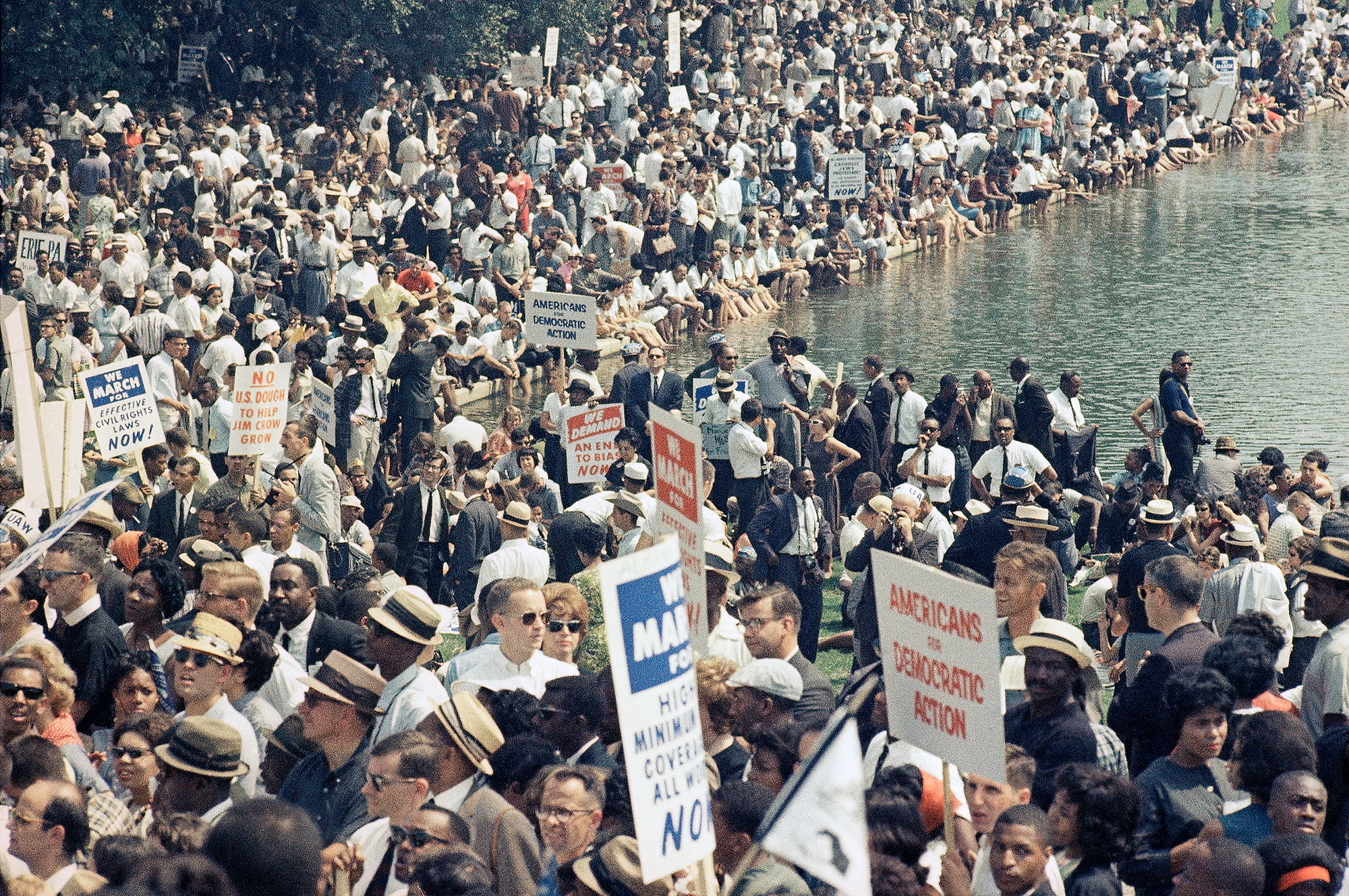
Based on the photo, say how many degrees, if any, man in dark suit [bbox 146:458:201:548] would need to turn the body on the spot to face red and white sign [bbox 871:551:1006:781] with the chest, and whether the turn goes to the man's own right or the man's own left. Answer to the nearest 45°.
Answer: approximately 45° to the man's own left

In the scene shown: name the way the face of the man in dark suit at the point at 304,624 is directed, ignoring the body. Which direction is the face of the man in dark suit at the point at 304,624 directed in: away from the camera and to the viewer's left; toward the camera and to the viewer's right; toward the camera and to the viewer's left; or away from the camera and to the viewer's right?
toward the camera and to the viewer's left

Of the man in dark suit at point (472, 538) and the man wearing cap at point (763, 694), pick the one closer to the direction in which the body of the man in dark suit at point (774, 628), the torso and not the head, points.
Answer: the man wearing cap

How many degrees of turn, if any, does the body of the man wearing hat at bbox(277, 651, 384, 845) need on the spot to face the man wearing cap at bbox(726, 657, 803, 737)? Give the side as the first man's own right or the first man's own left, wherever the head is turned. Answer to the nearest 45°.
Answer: approximately 135° to the first man's own left

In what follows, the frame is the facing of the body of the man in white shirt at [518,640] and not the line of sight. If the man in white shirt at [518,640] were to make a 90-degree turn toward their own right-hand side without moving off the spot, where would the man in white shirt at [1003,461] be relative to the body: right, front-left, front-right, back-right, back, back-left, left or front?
back

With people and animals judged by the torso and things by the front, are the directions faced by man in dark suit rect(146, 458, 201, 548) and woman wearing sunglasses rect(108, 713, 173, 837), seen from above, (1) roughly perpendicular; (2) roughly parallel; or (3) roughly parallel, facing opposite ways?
roughly parallel

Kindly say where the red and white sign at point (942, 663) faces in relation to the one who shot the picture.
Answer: facing the viewer and to the left of the viewer

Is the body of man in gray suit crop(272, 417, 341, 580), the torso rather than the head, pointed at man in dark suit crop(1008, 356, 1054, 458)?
no

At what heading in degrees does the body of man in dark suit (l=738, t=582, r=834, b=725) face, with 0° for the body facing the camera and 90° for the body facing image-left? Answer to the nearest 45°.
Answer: approximately 45°

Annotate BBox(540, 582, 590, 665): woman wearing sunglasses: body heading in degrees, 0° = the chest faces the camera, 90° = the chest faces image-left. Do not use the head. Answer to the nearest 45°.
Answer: approximately 0°

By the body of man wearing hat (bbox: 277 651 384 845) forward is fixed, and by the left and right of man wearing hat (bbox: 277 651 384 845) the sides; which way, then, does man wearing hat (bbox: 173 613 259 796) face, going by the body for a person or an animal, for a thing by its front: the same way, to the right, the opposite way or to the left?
the same way

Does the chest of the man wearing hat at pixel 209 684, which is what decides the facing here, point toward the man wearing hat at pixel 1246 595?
no

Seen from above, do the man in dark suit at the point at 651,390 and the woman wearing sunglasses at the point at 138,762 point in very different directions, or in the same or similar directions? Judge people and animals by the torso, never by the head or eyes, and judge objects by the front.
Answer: same or similar directions

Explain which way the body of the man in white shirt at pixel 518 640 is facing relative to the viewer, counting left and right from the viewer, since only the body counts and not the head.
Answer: facing the viewer and to the right of the viewer

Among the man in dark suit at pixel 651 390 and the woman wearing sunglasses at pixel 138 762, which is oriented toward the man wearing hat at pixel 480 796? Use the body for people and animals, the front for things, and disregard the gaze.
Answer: the man in dark suit

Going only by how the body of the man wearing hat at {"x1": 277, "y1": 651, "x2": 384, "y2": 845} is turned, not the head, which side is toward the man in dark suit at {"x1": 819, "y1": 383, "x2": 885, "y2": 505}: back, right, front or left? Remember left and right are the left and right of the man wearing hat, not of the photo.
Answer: back

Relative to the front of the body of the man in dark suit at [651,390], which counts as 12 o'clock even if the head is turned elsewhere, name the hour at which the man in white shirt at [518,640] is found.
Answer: The man in white shirt is roughly at 12 o'clock from the man in dark suit.

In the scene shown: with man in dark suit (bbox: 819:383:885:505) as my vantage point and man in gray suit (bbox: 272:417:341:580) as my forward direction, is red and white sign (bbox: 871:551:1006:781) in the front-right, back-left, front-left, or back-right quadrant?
front-left
